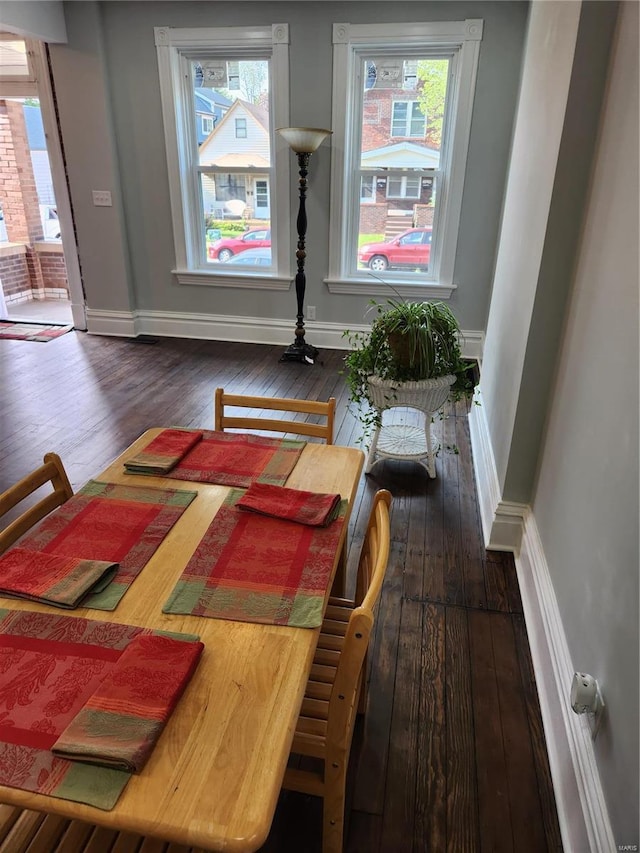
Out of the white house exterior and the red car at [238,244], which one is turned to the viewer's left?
the red car

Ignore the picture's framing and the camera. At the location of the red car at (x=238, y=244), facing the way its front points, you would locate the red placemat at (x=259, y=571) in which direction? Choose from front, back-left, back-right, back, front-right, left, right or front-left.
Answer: left

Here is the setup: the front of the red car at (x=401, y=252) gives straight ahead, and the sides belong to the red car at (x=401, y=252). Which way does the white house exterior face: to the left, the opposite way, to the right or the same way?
to the left

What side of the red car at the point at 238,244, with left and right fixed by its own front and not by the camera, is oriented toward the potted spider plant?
left

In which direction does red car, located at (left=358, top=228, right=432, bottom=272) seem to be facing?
to the viewer's left

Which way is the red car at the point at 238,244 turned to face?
to the viewer's left

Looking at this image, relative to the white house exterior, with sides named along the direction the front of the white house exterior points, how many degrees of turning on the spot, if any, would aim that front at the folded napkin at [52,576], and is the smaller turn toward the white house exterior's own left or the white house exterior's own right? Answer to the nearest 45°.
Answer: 0° — it already faces it

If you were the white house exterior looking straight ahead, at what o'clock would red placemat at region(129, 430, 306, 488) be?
The red placemat is roughly at 12 o'clock from the white house exterior.

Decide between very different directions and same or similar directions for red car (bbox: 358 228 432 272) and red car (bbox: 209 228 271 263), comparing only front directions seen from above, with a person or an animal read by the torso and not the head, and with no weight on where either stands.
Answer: same or similar directions

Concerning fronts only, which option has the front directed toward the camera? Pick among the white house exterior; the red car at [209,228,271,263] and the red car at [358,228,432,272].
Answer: the white house exterior

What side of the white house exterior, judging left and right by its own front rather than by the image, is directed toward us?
front

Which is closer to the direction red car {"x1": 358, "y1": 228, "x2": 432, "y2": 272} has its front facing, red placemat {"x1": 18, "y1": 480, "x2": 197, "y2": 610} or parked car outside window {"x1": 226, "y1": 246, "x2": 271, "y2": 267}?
the parked car outside window
